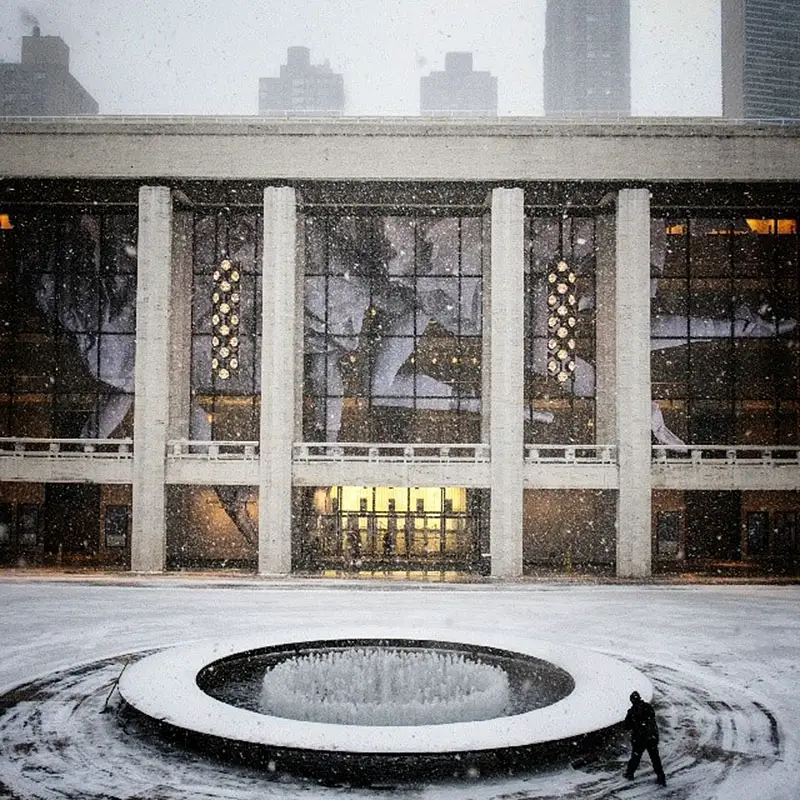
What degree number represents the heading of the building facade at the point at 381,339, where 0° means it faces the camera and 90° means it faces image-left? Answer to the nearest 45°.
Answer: approximately 0°

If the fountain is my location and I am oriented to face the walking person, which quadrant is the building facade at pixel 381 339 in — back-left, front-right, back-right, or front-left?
back-left

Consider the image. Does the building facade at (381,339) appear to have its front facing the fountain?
yes

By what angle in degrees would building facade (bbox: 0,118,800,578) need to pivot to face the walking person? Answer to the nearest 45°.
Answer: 0° — it already faces them
